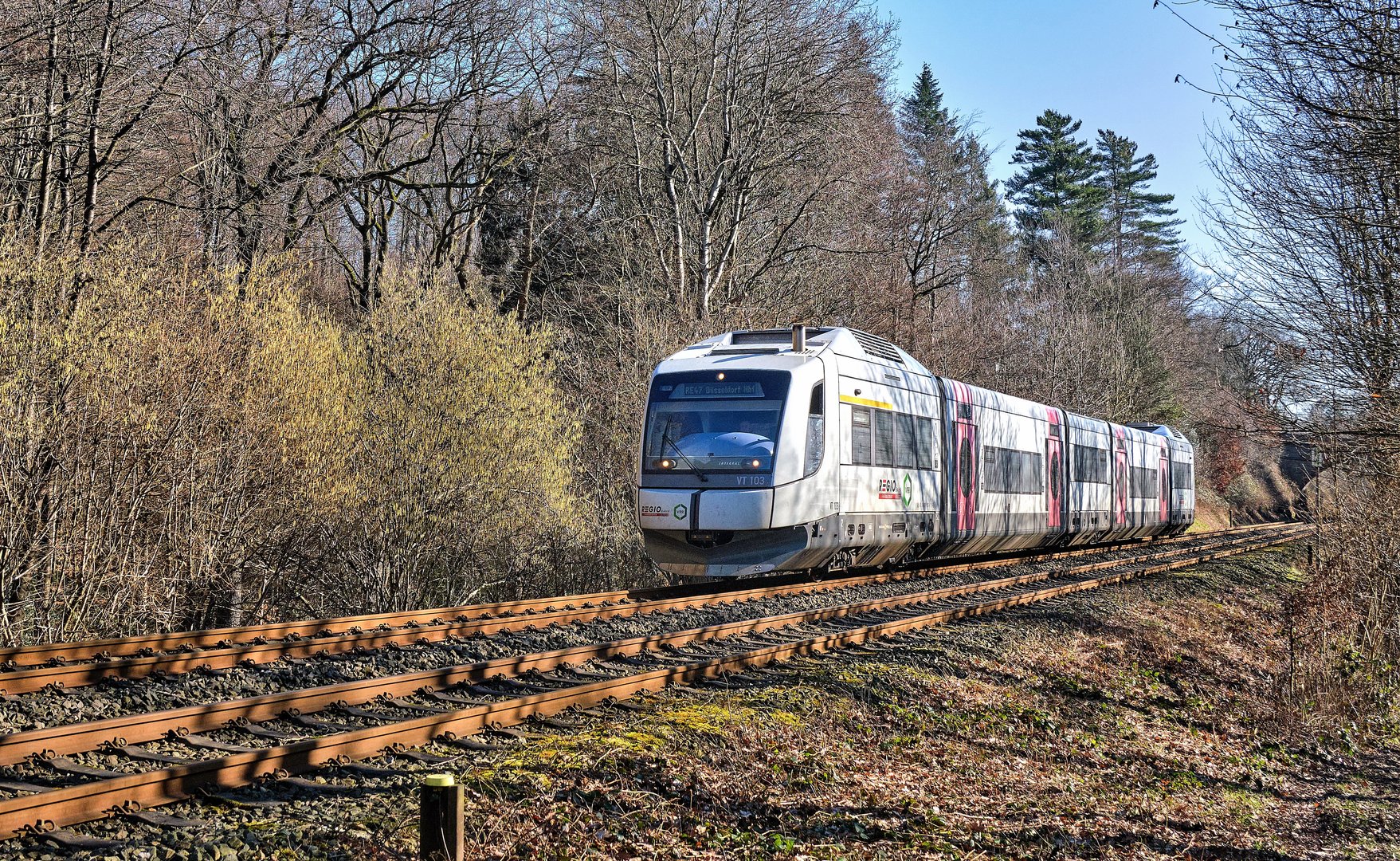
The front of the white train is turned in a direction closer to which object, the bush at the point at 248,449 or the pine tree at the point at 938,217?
the bush

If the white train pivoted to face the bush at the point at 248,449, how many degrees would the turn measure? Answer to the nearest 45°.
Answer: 0° — it already faces it

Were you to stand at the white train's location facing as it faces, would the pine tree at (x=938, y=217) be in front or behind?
behind

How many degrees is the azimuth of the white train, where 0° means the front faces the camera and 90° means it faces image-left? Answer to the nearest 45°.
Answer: approximately 45°
